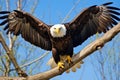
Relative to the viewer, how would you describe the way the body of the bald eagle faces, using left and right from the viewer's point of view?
facing the viewer
